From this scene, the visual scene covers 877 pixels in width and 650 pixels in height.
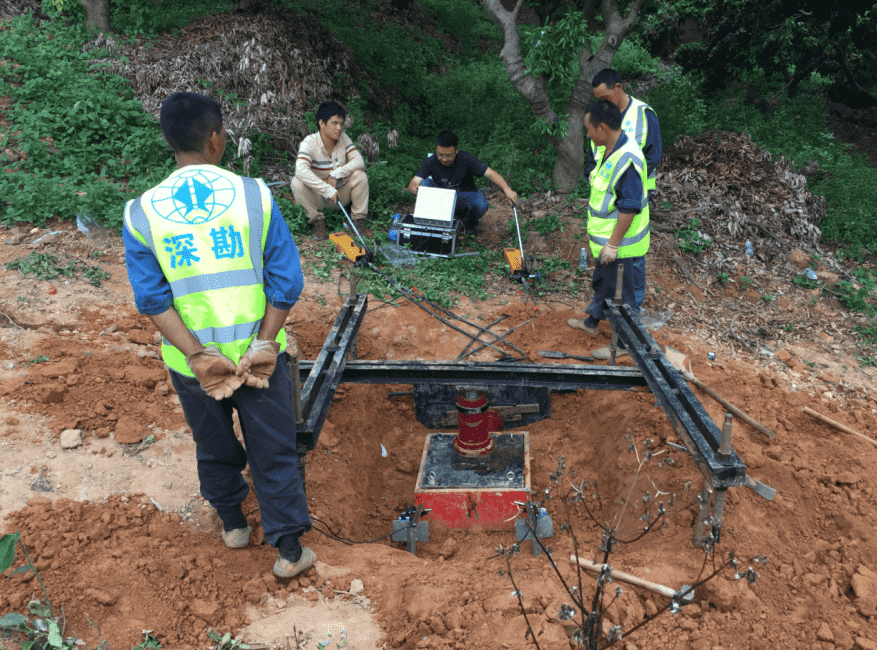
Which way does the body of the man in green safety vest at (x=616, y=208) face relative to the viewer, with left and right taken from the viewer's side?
facing to the left of the viewer

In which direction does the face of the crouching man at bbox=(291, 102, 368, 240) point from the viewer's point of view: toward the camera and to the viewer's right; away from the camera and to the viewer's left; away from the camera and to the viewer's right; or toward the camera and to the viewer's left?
toward the camera and to the viewer's right

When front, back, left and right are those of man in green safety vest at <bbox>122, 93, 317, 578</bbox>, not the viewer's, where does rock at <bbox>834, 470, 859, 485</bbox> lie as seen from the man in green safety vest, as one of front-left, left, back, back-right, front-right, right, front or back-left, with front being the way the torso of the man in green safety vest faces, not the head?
right

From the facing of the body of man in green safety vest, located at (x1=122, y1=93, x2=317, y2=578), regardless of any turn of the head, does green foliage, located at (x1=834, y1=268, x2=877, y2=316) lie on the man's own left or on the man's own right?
on the man's own right

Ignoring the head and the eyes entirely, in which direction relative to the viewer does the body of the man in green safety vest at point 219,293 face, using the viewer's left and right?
facing away from the viewer

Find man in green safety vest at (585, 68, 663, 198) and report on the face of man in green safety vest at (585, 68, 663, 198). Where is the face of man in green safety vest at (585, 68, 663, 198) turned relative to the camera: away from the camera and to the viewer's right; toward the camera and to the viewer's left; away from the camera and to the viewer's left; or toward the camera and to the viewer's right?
toward the camera and to the viewer's left

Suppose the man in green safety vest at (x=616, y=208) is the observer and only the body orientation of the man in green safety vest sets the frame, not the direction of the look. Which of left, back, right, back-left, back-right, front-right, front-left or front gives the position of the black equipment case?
front-right
